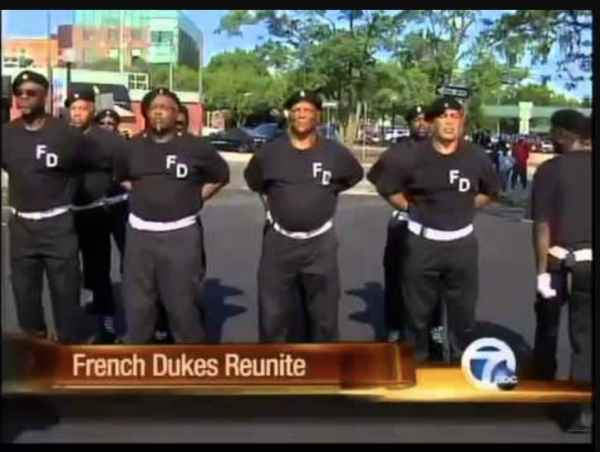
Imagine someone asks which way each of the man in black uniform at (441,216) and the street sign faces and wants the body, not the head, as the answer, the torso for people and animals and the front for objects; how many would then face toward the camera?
2

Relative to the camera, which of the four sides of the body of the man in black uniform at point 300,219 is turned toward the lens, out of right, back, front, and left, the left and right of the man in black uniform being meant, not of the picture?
front

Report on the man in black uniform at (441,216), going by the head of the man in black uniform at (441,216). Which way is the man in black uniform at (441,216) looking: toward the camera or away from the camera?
toward the camera

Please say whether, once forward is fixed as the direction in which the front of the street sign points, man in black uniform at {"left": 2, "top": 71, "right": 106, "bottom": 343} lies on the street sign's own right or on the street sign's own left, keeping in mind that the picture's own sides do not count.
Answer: on the street sign's own right

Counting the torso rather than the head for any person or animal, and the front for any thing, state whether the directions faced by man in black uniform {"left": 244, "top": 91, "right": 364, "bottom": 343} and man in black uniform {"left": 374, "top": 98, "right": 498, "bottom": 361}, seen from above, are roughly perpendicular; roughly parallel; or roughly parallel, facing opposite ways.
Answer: roughly parallel

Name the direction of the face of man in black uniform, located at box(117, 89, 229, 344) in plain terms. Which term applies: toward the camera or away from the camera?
toward the camera
